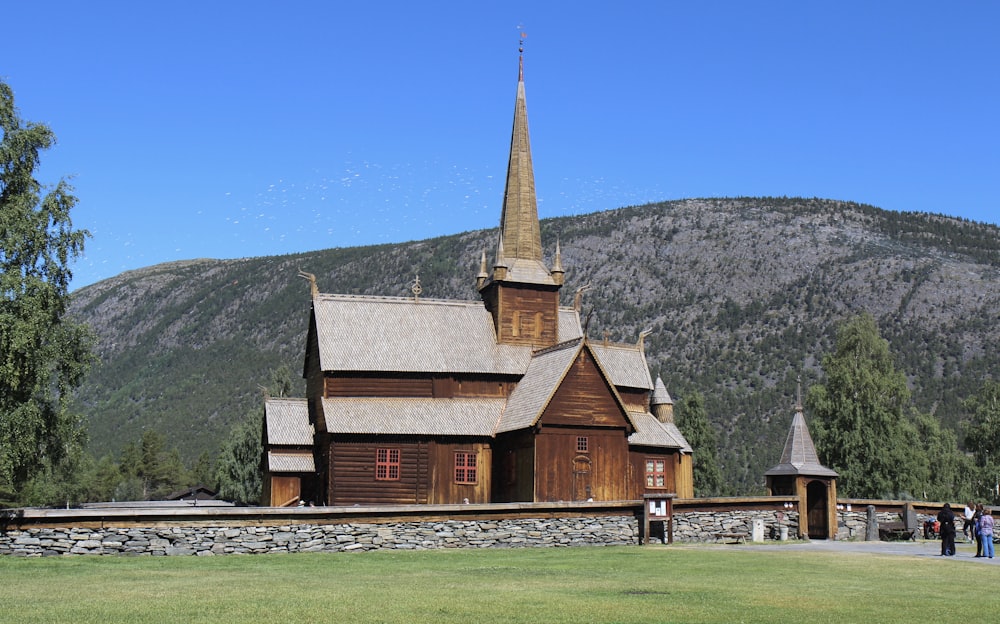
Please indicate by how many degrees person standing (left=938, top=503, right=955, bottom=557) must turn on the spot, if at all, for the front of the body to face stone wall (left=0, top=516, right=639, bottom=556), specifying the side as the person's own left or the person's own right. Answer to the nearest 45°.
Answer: approximately 90° to the person's own left

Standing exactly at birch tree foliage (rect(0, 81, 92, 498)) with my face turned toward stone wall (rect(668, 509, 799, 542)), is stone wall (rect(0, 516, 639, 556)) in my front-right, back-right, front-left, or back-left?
front-right

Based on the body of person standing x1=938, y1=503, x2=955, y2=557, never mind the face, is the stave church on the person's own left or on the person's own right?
on the person's own left

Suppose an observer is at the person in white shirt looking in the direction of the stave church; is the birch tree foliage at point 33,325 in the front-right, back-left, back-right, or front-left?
front-left

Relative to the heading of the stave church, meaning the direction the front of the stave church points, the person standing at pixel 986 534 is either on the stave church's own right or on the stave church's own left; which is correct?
on the stave church's own left

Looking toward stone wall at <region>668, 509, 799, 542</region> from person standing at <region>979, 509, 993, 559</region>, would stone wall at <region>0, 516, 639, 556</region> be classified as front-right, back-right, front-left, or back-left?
front-left

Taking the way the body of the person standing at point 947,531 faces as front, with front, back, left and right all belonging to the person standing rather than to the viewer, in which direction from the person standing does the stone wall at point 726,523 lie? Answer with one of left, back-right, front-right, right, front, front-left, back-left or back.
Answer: front-left

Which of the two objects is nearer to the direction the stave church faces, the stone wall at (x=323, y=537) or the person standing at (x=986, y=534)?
the stone wall

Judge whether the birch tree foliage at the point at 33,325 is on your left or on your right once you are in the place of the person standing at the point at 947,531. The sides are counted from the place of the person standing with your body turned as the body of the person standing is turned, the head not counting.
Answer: on your left

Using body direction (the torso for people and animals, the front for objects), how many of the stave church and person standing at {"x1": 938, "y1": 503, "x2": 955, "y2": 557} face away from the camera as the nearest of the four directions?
1

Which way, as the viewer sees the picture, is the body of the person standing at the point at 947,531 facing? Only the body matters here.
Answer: away from the camera
